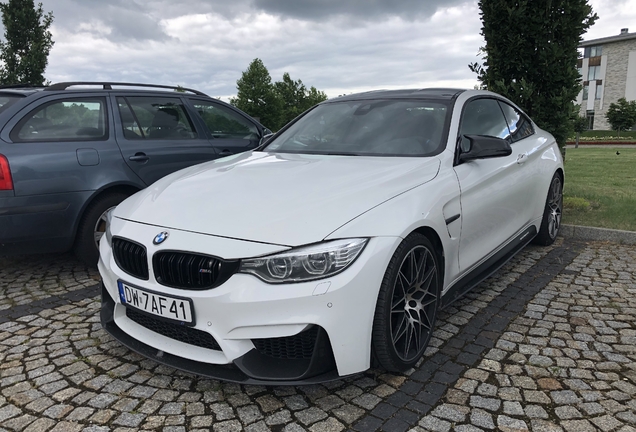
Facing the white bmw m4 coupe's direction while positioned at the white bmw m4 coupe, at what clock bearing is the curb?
The curb is roughly at 6 o'clock from the white bmw m4 coupe.

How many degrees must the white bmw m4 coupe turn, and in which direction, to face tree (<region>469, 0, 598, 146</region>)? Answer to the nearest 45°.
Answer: approximately 180°

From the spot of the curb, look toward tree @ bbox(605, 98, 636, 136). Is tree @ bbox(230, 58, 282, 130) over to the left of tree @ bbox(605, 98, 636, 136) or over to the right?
left

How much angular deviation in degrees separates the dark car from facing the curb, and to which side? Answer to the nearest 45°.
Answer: approximately 45° to its right

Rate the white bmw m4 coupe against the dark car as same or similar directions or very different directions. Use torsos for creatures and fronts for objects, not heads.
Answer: very different directions

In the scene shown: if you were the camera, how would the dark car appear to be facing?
facing away from the viewer and to the right of the viewer

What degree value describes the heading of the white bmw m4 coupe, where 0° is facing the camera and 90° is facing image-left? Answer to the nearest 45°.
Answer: approximately 45°

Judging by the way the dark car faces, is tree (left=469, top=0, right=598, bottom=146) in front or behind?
in front

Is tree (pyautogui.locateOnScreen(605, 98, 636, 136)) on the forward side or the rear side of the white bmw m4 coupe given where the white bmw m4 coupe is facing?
on the rear side

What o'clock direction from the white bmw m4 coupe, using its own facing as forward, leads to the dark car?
The dark car is roughly at 3 o'clock from the white bmw m4 coupe.

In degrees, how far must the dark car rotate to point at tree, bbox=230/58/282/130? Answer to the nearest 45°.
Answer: approximately 45° to its left

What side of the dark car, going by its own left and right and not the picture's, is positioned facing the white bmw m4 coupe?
right

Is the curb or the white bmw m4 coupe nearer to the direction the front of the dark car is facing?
the curb
